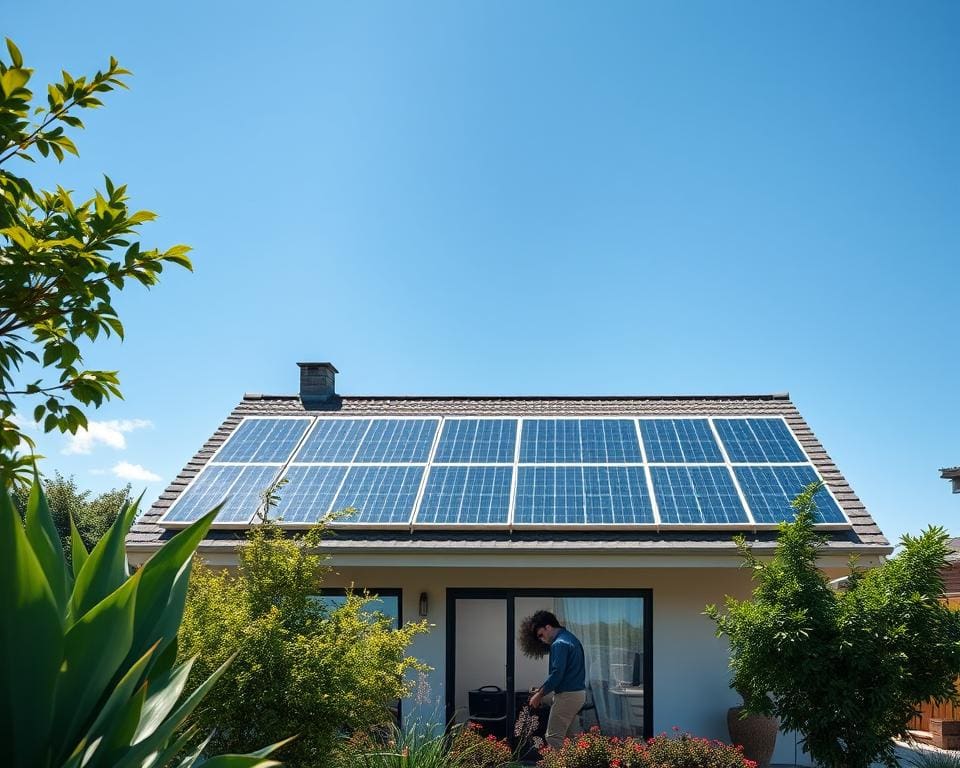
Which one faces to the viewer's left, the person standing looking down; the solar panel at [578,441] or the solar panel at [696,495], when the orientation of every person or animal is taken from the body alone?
the person standing looking down

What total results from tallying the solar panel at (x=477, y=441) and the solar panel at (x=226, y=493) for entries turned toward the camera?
2

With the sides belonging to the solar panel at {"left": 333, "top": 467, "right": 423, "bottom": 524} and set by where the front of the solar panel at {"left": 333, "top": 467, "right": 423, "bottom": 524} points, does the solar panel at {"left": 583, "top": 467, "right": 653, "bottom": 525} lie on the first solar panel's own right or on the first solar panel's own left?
on the first solar panel's own left

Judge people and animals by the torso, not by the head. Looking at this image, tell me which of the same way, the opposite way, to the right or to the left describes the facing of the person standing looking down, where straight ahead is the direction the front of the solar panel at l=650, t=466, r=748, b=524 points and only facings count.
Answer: to the right

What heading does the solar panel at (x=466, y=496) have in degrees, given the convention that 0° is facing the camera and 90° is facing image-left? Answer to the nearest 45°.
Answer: approximately 0°

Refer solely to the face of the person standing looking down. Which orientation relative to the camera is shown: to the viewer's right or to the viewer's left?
to the viewer's left

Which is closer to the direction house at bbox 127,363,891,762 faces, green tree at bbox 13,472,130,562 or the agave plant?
the agave plant

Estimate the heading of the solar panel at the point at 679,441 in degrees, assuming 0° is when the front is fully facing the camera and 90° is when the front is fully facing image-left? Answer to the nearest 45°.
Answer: approximately 0°

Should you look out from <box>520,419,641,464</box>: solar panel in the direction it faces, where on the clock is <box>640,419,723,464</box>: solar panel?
<box>640,419,723,464</box>: solar panel is roughly at 9 o'clock from <box>520,419,641,464</box>: solar panel.
